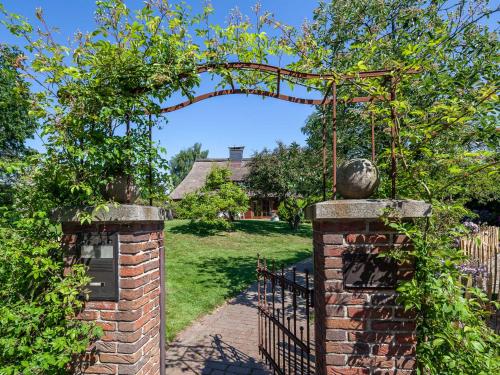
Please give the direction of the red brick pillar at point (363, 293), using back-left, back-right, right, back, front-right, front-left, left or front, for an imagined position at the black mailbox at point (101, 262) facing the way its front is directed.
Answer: front-left

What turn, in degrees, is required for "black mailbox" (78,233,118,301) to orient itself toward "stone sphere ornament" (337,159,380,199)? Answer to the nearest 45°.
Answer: approximately 45° to its left

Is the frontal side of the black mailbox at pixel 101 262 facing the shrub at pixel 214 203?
no

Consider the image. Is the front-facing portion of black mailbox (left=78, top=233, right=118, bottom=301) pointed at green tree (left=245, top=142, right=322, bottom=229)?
no

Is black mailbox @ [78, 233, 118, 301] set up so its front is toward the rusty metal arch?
no

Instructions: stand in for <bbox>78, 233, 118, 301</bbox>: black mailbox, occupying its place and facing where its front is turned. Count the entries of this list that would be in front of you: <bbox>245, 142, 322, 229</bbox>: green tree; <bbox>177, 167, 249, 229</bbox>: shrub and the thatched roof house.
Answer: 0

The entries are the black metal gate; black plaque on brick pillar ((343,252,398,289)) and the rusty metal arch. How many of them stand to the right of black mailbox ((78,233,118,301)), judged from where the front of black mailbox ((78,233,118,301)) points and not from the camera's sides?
0

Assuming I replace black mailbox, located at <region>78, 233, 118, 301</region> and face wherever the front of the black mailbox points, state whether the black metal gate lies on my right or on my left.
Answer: on my left

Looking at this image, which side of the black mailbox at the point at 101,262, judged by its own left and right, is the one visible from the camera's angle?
front
